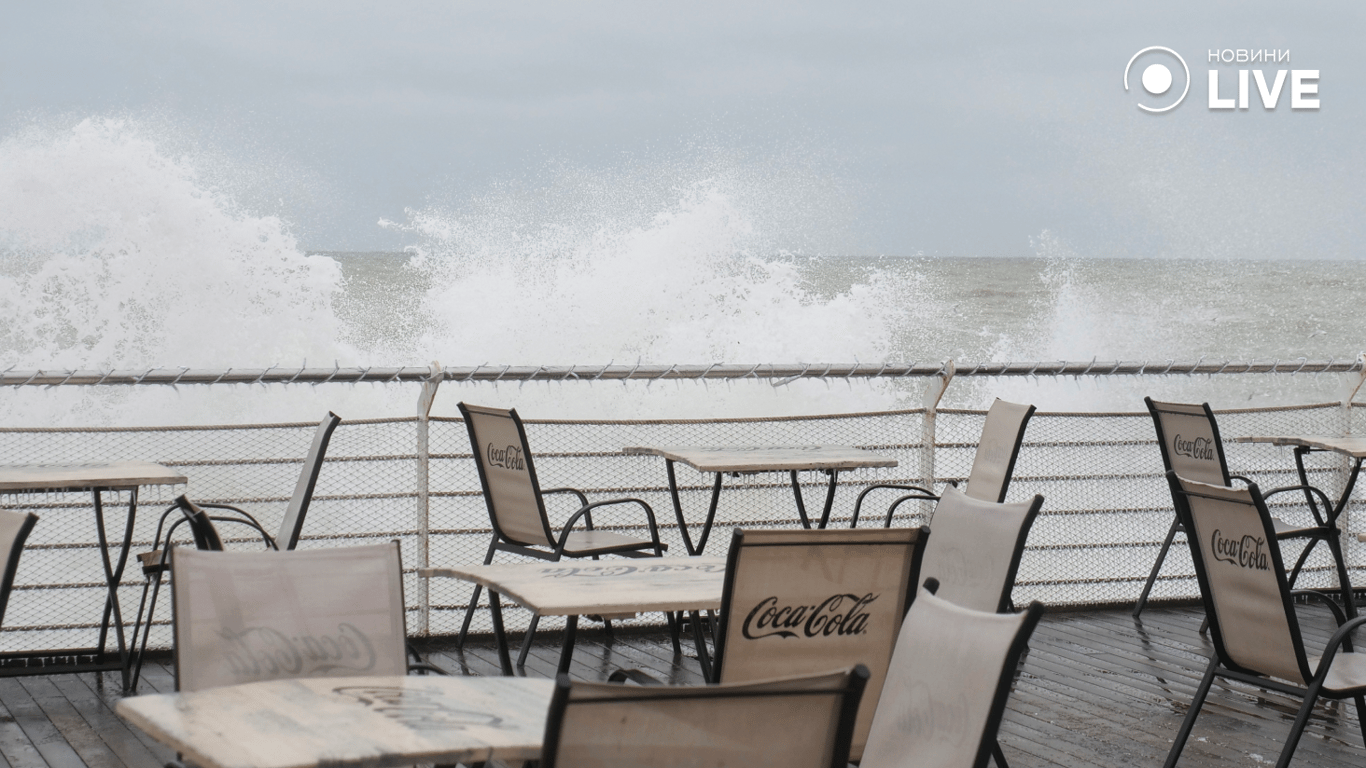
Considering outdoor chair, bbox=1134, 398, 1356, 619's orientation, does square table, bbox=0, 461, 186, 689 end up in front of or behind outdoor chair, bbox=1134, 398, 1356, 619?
behind

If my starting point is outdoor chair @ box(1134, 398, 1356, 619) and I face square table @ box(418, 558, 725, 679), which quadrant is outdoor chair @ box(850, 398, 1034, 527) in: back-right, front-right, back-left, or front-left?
front-right

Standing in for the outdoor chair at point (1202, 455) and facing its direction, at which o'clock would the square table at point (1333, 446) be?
The square table is roughly at 12 o'clock from the outdoor chair.

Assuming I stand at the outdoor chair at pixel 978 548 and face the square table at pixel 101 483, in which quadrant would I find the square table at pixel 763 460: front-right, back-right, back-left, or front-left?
front-right

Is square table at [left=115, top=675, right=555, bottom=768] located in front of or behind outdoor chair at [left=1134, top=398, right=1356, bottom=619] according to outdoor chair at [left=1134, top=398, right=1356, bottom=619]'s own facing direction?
behind

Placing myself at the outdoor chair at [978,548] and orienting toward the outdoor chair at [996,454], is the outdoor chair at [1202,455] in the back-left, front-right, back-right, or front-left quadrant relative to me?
front-right

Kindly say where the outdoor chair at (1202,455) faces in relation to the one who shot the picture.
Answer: facing away from the viewer and to the right of the viewer

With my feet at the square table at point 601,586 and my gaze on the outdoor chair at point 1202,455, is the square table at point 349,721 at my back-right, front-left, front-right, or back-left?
back-right

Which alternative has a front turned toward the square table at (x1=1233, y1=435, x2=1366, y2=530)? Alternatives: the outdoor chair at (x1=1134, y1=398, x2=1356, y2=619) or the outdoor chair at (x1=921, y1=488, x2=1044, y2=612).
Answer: the outdoor chair at (x1=1134, y1=398, x2=1356, y2=619)
